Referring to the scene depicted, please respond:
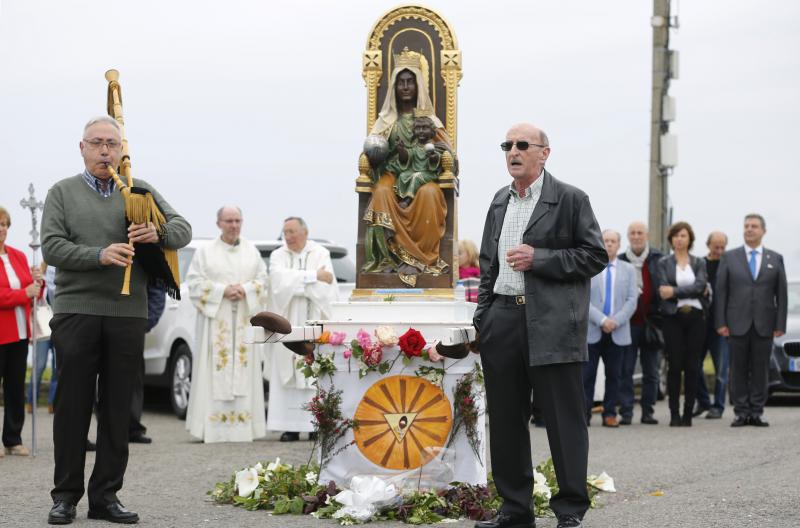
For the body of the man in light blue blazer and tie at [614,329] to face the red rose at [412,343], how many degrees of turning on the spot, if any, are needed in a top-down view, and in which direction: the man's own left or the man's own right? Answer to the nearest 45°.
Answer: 0° — they already face it

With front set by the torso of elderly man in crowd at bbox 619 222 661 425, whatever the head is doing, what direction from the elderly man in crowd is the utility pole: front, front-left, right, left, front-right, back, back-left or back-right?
back

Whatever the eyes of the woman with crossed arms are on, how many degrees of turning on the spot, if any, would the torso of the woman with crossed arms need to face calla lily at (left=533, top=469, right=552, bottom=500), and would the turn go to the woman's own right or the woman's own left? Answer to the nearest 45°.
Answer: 0° — they already face it

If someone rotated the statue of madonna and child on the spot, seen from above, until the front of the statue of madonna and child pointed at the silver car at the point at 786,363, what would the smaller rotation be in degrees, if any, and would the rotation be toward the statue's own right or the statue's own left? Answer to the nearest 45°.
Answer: approximately 135° to the statue's own left
